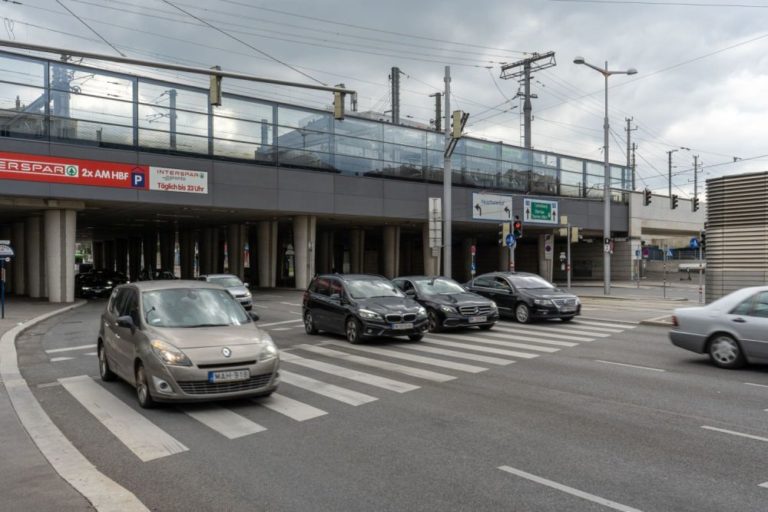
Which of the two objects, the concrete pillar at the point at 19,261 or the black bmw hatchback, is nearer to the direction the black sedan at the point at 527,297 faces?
the black bmw hatchback

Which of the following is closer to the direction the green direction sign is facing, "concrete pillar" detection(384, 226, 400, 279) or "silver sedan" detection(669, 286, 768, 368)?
the silver sedan

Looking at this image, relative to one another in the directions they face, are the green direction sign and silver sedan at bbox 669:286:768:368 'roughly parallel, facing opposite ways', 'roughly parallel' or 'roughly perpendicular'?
roughly perpendicular

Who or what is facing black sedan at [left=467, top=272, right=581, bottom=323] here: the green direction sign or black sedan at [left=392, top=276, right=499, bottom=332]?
the green direction sign

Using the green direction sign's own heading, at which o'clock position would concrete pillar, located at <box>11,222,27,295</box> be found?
The concrete pillar is roughly at 2 o'clock from the green direction sign.
